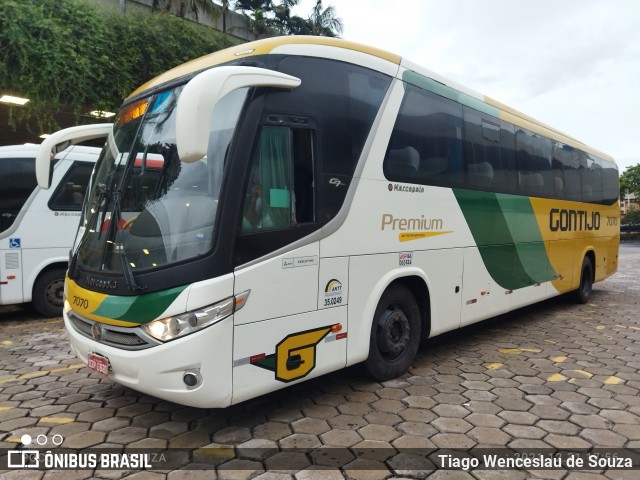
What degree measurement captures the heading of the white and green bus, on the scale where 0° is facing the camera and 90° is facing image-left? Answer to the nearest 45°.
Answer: approximately 45°

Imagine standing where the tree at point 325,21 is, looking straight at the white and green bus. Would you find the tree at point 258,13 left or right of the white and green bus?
right

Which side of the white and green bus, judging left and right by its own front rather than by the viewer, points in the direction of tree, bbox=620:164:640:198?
back

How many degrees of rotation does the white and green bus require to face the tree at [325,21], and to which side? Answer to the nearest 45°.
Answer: approximately 135° to its right

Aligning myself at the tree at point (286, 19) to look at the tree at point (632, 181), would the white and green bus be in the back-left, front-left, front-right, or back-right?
back-right

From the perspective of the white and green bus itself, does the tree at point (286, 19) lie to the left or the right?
on its right

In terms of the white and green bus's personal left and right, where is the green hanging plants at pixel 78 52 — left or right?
on its right

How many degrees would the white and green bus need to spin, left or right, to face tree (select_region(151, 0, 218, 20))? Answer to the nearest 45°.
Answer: approximately 135° to its right
